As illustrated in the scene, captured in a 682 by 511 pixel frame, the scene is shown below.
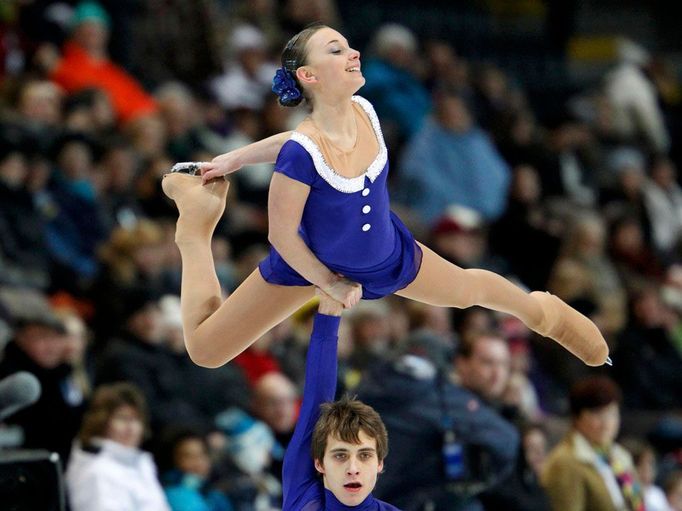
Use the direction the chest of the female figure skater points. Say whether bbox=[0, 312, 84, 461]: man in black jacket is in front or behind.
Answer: behind

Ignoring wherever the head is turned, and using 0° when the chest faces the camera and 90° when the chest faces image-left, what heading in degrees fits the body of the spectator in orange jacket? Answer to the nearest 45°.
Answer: approximately 0°

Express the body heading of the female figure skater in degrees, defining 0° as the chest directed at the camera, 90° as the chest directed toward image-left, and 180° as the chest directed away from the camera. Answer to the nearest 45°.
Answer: approximately 315°

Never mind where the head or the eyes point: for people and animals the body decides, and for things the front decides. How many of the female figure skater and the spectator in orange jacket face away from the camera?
0

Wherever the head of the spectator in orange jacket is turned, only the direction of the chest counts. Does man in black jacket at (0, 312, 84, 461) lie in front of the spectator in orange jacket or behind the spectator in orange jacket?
in front

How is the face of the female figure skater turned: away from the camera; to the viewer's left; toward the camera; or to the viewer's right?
to the viewer's right

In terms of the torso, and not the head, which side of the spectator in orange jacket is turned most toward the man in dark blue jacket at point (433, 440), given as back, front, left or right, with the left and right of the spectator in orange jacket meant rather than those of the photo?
front

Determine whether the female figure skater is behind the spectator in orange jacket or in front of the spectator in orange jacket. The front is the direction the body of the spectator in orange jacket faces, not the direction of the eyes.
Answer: in front

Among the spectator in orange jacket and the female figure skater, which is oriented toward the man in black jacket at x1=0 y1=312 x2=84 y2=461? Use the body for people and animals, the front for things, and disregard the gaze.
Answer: the spectator in orange jacket

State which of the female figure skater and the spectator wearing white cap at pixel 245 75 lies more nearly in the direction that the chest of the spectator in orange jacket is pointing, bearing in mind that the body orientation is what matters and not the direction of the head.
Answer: the female figure skater
